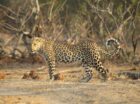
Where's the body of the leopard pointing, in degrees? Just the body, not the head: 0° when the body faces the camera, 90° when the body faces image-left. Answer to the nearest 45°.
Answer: approximately 90°
